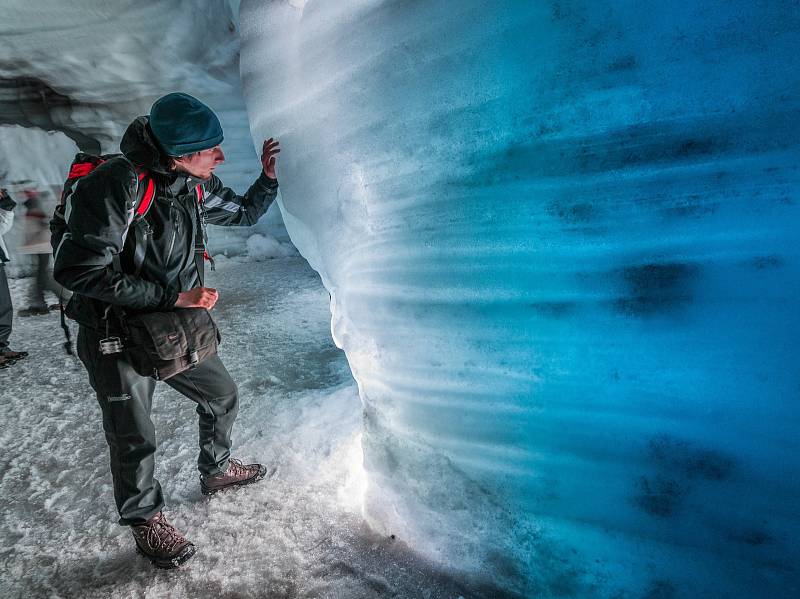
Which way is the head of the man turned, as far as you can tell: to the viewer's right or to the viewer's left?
to the viewer's right

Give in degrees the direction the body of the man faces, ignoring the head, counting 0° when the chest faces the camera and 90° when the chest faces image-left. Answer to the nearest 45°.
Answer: approximately 315°

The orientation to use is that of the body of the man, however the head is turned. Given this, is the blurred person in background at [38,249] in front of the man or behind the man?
behind

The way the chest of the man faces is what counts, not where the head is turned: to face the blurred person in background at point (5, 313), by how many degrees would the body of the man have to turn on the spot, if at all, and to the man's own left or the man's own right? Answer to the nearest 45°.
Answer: approximately 135° to the man's own left
